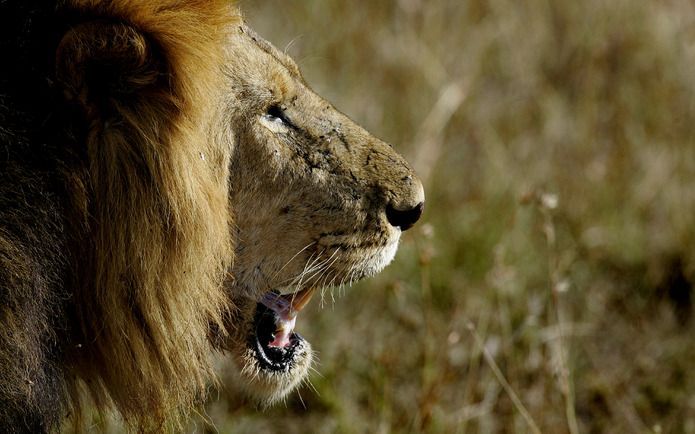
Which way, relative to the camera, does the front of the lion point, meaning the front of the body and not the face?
to the viewer's right
